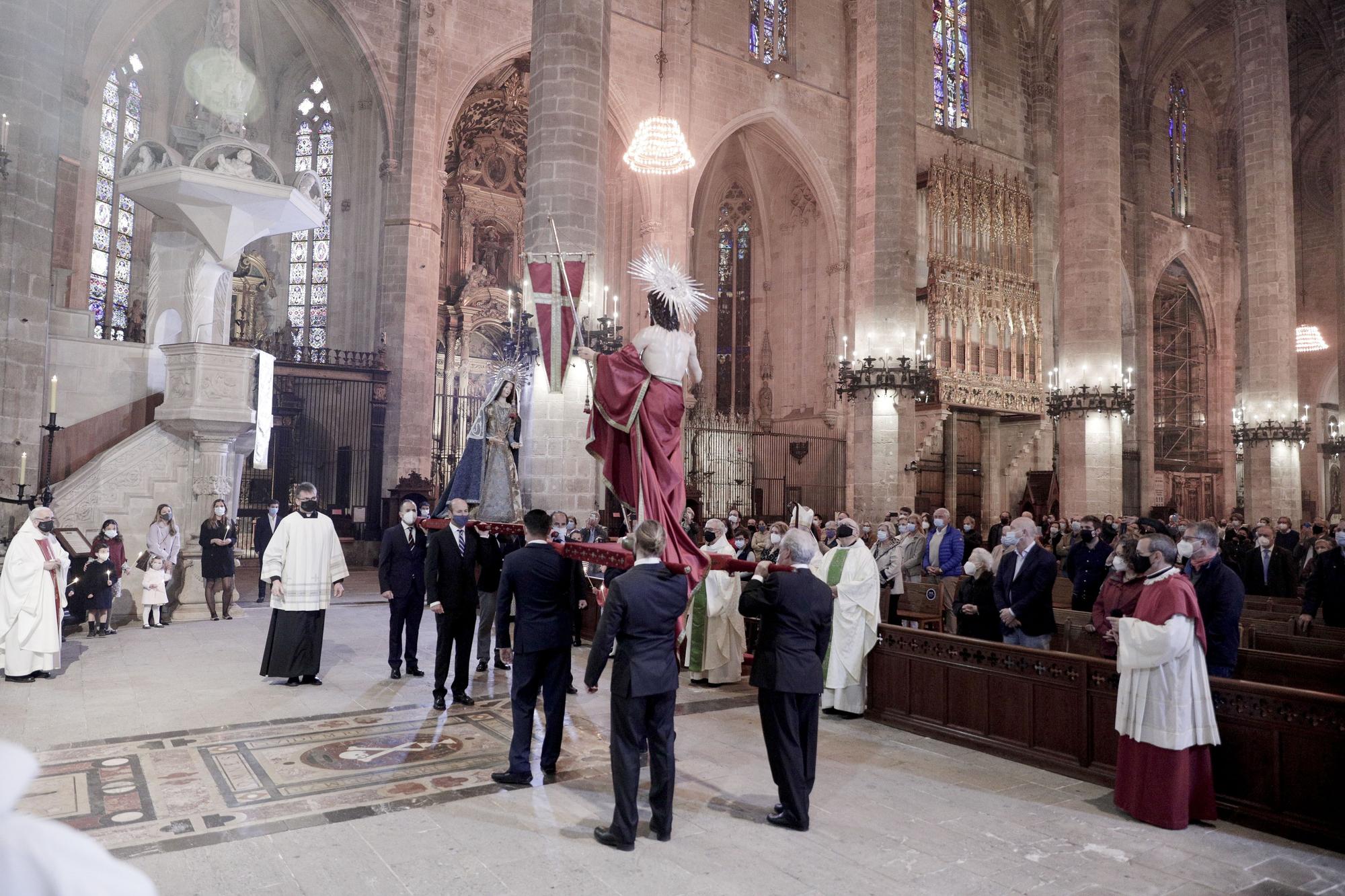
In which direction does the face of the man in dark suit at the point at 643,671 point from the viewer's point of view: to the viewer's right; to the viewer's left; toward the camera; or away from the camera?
away from the camera

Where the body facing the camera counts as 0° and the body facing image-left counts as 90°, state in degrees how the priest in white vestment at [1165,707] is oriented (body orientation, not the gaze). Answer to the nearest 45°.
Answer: approximately 90°

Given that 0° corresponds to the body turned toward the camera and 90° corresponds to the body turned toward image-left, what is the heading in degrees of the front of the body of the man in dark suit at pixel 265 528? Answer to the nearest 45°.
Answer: approximately 315°

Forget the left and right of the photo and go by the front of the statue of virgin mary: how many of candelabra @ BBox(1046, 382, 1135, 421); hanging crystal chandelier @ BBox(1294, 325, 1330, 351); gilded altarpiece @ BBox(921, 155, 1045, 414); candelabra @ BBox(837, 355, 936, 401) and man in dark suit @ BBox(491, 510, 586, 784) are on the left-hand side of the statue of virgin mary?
4

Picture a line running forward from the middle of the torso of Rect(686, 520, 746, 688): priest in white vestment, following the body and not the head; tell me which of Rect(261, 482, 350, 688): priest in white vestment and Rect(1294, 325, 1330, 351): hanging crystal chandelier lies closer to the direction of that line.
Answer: the priest in white vestment

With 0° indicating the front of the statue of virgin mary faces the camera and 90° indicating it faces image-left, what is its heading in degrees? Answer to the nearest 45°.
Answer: approximately 315°

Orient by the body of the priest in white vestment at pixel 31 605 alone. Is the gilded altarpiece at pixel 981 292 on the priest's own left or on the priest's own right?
on the priest's own left

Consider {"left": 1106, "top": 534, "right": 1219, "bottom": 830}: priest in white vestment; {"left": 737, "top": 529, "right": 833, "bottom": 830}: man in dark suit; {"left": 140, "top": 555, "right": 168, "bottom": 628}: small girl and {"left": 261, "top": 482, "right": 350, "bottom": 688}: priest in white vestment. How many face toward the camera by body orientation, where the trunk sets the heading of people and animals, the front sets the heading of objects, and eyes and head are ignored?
2

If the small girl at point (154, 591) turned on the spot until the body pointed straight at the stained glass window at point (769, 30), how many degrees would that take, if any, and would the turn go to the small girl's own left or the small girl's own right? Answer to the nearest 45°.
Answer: approximately 135° to the small girl's own left
